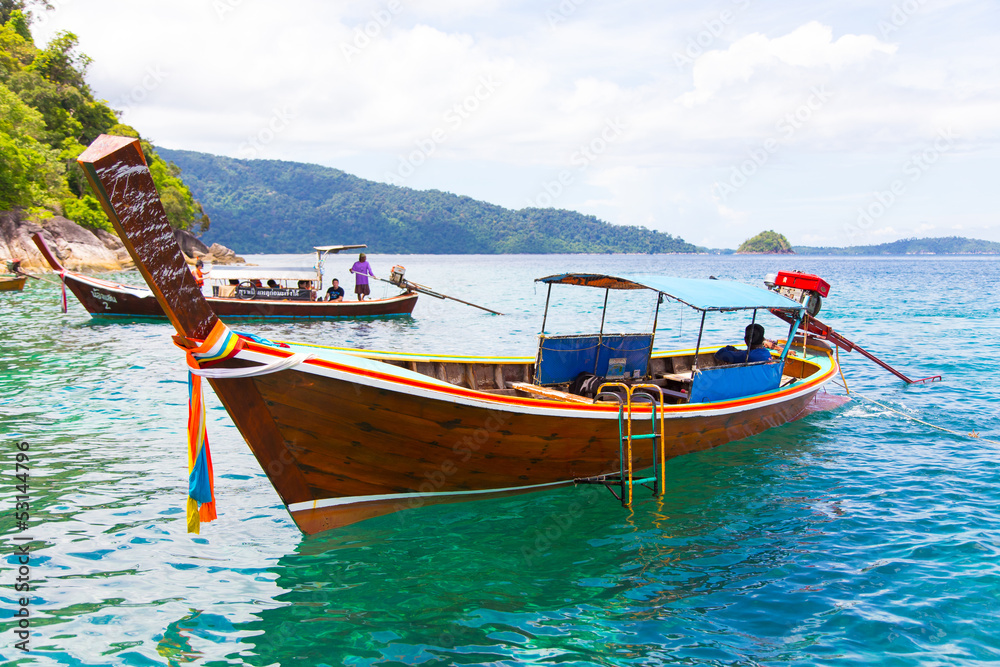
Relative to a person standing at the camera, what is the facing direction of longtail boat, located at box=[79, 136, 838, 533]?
facing the viewer and to the left of the viewer

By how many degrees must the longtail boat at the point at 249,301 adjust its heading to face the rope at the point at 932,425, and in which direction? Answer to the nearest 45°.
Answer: approximately 135° to its left

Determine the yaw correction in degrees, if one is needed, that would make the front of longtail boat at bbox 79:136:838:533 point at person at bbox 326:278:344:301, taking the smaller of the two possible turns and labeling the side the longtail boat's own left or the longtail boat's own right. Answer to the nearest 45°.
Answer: approximately 135° to the longtail boat's own right

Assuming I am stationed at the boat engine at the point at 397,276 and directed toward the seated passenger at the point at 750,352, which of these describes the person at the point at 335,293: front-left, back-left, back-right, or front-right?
back-right

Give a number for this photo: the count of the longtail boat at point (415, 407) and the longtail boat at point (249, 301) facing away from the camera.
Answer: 0

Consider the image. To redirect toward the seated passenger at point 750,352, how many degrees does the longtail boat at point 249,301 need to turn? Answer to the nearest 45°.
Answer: approximately 90° to its left

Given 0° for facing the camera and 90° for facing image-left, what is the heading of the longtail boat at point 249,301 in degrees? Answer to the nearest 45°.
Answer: approximately 90°
